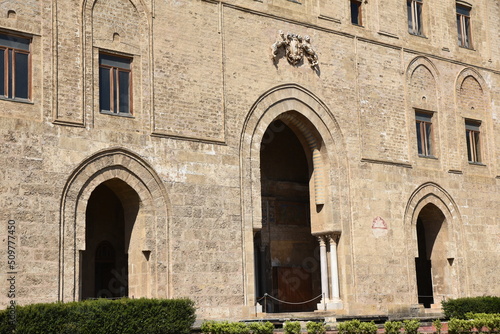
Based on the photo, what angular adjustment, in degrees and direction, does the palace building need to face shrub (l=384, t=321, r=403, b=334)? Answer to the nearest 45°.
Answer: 0° — it already faces it

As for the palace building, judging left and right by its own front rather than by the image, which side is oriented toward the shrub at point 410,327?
front

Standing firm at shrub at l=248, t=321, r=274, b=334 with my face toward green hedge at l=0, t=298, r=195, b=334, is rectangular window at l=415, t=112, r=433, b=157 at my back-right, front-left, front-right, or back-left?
back-right

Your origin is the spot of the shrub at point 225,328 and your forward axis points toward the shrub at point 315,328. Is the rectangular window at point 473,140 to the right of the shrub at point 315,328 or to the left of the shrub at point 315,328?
left

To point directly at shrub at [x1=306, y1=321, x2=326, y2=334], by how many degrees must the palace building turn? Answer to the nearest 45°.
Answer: approximately 45° to its right

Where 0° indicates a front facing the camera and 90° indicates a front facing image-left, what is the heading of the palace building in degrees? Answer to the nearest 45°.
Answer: approximately 315°

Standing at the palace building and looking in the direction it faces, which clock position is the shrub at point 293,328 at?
The shrub is roughly at 1 o'clock from the palace building.

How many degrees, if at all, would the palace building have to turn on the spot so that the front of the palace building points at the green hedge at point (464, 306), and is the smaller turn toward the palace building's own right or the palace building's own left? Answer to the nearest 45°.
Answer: approximately 45° to the palace building's own left
